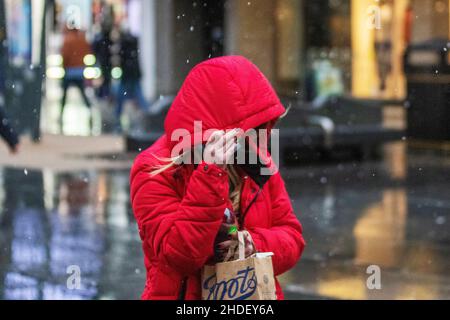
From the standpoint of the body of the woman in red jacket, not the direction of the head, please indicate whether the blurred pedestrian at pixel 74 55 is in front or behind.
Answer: behind
